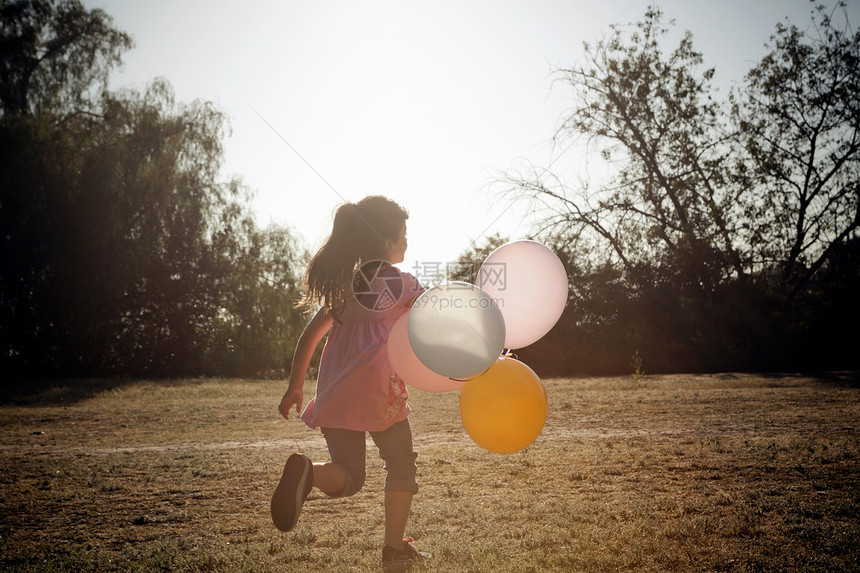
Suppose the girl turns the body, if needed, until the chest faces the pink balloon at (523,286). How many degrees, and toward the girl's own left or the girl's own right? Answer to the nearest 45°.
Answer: approximately 45° to the girl's own right

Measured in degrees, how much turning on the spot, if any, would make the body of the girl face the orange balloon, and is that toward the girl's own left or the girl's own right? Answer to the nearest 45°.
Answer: approximately 45° to the girl's own right

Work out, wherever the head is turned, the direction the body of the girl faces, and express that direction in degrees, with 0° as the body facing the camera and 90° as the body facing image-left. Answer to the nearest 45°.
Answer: approximately 225°

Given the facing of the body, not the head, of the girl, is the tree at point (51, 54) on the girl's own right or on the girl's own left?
on the girl's own left
